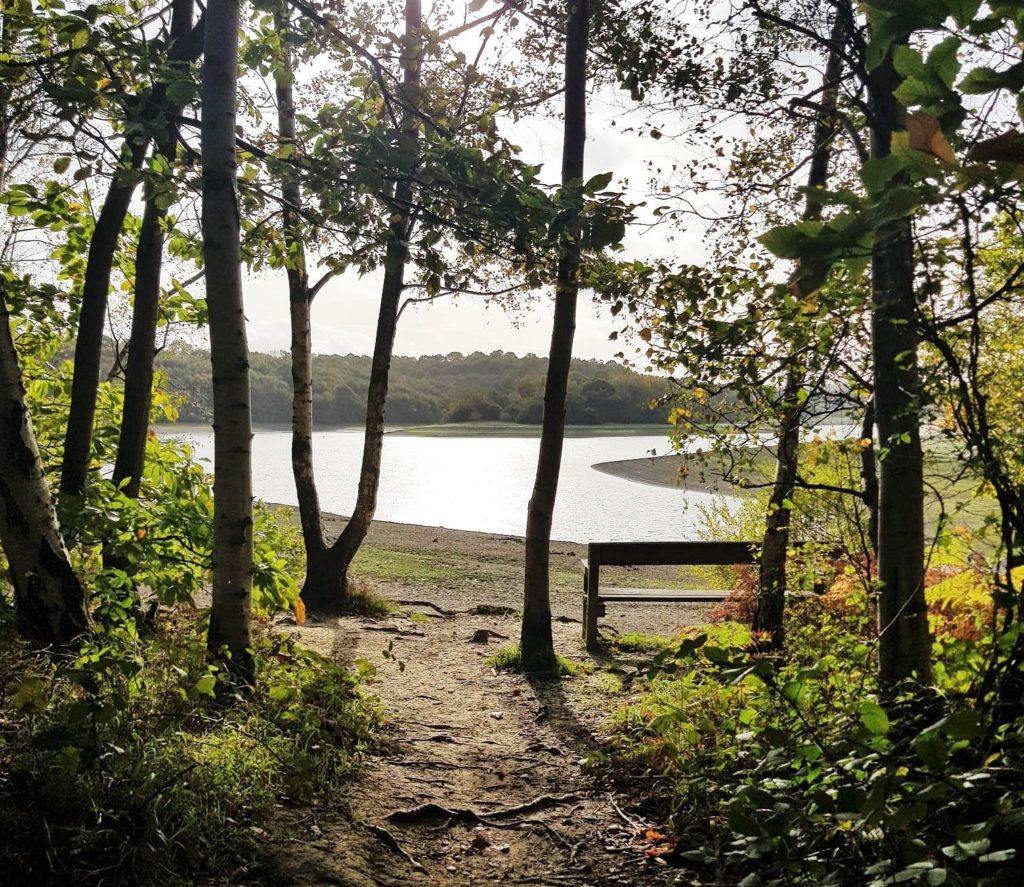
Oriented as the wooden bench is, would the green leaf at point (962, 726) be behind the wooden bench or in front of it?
behind

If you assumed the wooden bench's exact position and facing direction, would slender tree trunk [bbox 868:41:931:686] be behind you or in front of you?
behind

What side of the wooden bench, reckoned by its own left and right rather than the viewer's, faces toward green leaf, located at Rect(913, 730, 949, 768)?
back

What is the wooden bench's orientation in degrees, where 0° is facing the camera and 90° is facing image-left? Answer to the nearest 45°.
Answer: approximately 180°

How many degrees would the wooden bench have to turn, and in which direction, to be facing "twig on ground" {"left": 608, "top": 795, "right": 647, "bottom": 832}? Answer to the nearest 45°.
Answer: approximately 180°

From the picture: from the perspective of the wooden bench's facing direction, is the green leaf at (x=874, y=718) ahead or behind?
behind
